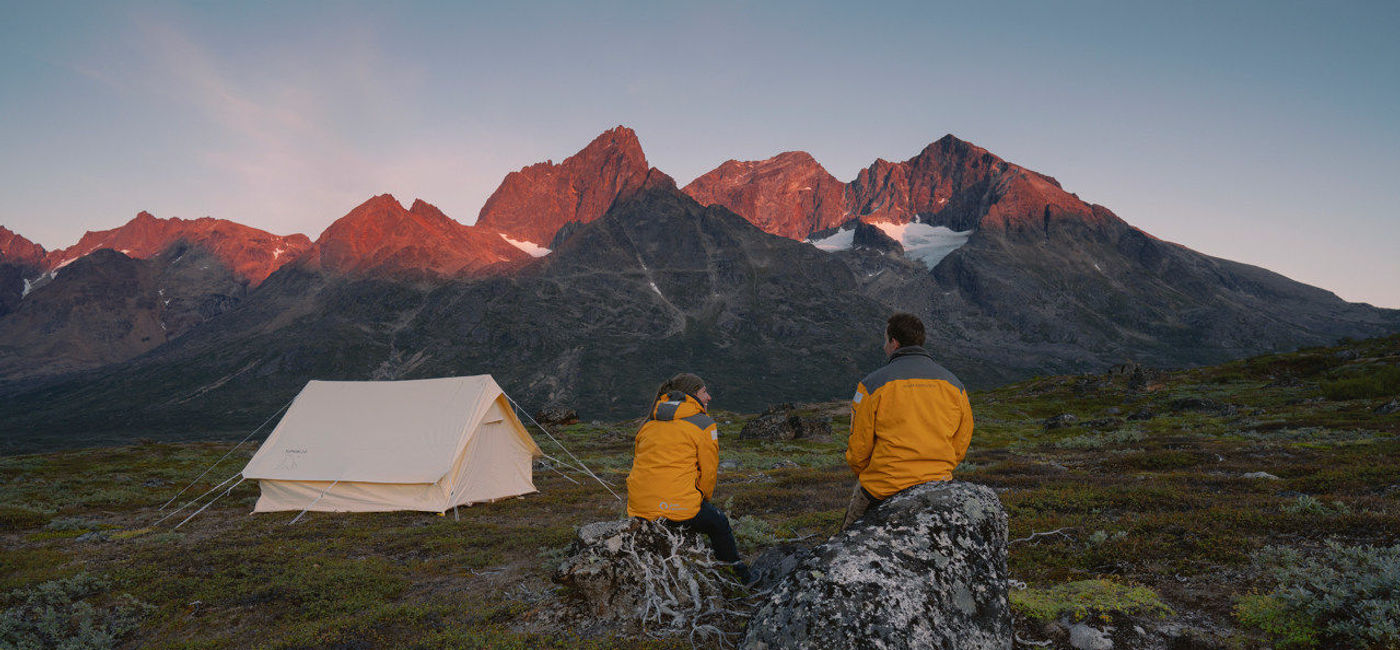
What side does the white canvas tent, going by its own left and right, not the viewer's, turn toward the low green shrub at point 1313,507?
front

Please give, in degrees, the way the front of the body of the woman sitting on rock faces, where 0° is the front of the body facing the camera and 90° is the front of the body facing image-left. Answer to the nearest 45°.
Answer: approximately 225°

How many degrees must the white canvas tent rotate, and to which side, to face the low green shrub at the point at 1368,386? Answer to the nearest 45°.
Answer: approximately 45° to its left

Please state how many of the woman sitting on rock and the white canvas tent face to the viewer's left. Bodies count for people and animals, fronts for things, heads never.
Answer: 0

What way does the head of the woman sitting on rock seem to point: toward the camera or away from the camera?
away from the camera

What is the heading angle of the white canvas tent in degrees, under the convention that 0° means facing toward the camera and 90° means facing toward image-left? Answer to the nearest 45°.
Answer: approximately 315°

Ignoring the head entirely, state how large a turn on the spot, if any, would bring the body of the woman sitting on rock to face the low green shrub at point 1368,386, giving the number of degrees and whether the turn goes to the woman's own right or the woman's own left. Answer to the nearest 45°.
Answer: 0° — they already face it

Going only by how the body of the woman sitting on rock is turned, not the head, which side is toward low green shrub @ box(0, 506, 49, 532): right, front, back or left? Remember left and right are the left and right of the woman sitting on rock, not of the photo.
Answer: left

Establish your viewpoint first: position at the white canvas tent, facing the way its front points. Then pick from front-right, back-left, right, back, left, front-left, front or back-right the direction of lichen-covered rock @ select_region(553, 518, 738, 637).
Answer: front-right

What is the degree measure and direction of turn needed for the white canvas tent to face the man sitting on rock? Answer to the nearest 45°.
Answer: approximately 45° to its right
